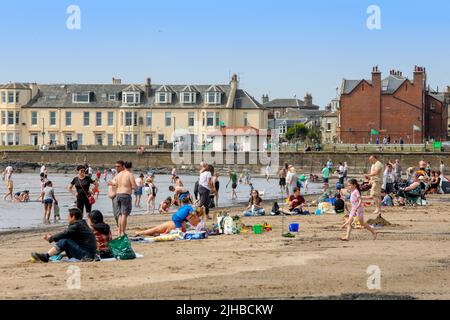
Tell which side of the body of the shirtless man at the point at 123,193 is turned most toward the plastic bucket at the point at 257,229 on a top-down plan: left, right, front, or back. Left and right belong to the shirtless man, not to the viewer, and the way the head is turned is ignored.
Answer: right

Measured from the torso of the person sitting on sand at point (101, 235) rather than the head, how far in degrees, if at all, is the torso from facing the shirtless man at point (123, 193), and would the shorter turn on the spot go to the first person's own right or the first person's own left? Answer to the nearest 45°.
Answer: approximately 45° to the first person's own right

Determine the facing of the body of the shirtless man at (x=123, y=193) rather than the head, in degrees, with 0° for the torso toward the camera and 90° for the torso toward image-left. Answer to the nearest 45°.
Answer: approximately 180°

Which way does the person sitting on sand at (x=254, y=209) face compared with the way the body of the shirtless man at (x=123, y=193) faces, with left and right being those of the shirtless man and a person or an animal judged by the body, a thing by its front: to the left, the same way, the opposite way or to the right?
the opposite way

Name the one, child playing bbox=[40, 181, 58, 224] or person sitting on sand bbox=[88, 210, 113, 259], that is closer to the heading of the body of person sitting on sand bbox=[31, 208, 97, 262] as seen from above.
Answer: the child playing

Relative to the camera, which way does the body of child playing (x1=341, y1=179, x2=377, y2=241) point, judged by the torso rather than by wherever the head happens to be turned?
to the viewer's left

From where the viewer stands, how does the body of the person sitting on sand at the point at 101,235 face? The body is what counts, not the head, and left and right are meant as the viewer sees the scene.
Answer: facing away from the viewer and to the left of the viewer

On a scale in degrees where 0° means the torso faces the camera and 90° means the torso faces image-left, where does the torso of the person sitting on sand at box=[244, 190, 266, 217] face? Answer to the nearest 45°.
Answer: approximately 0°
